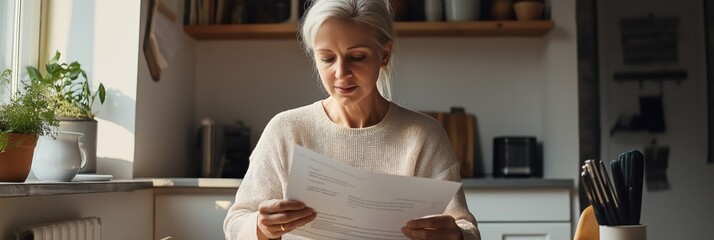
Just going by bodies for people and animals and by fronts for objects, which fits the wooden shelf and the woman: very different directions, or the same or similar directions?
same or similar directions

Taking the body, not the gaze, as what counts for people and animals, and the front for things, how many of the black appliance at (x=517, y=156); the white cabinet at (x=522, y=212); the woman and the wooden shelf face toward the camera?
4

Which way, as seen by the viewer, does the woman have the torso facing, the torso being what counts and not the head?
toward the camera

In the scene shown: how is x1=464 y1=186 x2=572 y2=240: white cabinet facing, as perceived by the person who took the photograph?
facing the viewer

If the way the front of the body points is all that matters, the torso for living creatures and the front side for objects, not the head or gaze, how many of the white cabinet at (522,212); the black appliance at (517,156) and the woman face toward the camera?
3

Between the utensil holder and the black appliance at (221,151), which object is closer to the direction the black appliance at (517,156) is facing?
the utensil holder

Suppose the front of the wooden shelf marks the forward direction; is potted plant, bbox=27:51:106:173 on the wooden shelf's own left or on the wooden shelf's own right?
on the wooden shelf's own right

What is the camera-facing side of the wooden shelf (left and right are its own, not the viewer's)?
front
